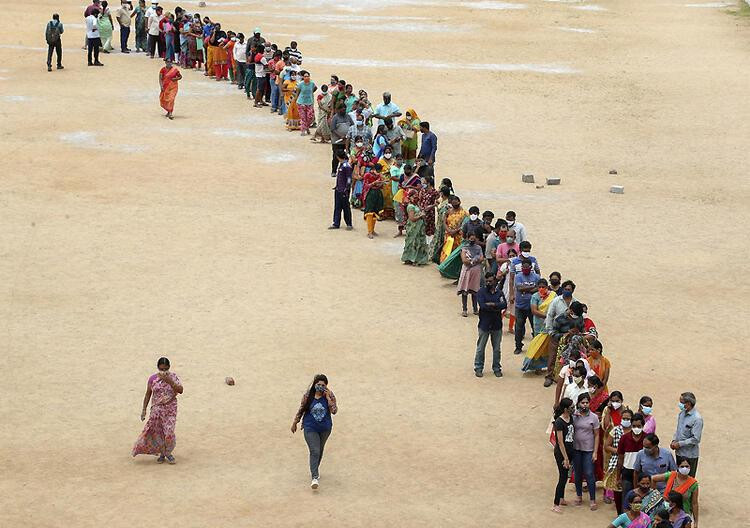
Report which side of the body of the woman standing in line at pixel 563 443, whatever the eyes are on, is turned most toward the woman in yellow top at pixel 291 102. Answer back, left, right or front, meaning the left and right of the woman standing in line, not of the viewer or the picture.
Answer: back

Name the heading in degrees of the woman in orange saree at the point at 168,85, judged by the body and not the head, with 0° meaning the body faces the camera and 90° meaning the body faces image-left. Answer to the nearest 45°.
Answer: approximately 0°

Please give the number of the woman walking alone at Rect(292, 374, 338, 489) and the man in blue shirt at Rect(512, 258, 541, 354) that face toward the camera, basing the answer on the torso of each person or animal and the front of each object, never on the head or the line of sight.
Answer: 2

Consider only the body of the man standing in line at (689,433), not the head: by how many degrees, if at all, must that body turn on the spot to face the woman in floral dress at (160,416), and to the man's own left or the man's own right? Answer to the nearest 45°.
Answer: approximately 45° to the man's own right

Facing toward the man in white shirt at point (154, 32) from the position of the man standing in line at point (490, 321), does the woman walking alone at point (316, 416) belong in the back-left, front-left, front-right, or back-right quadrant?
back-left

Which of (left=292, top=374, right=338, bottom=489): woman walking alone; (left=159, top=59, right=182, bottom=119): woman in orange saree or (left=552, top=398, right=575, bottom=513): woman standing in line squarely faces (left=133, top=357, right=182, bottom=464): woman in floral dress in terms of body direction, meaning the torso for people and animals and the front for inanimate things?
the woman in orange saree

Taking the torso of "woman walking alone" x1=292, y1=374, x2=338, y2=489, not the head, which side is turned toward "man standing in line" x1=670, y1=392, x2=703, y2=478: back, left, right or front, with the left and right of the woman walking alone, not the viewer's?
left

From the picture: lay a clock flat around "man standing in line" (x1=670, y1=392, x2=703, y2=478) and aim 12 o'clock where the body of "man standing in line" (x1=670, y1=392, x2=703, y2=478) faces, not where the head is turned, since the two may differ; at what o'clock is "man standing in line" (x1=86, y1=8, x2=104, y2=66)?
"man standing in line" (x1=86, y1=8, x2=104, y2=66) is roughly at 3 o'clock from "man standing in line" (x1=670, y1=392, x2=703, y2=478).

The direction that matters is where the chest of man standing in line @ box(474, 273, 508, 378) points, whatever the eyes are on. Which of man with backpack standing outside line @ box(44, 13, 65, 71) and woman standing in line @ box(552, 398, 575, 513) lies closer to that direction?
the woman standing in line

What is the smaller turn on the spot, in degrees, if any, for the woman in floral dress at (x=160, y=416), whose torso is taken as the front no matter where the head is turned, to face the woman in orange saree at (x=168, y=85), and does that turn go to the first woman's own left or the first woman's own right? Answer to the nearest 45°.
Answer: approximately 180°

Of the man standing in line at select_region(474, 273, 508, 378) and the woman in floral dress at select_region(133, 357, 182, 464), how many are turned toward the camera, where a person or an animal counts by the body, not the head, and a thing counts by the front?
2

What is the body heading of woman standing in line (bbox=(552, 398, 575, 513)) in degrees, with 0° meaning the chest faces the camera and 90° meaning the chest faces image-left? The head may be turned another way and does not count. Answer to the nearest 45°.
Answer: approximately 315°

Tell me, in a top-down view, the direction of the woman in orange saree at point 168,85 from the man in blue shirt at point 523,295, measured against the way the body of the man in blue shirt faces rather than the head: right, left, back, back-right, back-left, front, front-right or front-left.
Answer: back-right
